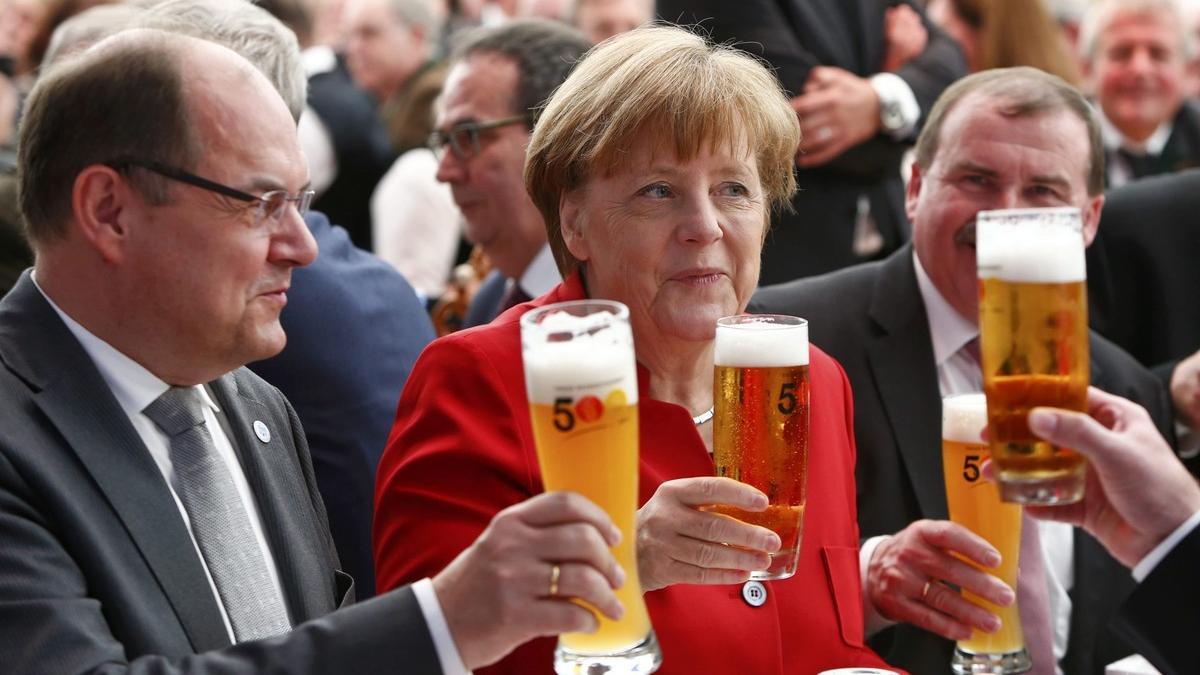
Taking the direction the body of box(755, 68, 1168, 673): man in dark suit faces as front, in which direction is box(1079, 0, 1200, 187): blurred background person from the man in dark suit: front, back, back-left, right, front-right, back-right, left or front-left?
back

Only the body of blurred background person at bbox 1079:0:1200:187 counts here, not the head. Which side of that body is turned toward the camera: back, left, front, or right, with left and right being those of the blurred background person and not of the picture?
front

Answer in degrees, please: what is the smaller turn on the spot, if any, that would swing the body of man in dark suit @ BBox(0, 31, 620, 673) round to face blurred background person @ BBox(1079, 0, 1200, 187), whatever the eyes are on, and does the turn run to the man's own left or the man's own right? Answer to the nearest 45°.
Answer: approximately 90° to the man's own left

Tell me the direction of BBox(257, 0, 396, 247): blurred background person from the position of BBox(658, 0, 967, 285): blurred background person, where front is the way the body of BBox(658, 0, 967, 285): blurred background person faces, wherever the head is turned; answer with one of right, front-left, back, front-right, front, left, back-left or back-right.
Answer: back-right

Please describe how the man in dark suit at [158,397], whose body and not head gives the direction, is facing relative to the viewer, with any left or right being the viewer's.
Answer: facing the viewer and to the right of the viewer

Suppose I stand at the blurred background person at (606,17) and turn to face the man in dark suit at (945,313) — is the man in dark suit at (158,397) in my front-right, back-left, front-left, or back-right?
front-right

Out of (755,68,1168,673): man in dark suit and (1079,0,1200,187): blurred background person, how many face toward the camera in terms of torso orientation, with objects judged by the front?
2

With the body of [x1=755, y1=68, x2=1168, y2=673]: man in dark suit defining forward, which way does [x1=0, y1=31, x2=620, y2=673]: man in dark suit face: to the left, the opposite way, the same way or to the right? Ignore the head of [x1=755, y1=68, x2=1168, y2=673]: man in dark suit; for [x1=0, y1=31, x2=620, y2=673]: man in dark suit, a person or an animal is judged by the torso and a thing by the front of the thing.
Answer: to the left

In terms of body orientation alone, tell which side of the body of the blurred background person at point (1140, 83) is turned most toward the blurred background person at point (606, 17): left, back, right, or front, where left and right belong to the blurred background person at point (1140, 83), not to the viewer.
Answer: right

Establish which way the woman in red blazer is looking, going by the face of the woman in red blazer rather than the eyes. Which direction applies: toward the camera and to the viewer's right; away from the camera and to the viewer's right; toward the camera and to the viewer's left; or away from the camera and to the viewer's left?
toward the camera and to the viewer's right

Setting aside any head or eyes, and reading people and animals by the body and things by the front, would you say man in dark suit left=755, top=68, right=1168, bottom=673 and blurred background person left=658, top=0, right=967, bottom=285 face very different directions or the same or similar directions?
same or similar directions

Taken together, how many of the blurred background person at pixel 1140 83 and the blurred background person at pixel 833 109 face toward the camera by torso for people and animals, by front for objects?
2

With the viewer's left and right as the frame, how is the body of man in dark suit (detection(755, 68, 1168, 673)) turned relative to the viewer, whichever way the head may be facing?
facing the viewer

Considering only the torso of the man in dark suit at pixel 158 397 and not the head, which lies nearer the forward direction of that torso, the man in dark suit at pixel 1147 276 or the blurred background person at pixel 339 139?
the man in dark suit

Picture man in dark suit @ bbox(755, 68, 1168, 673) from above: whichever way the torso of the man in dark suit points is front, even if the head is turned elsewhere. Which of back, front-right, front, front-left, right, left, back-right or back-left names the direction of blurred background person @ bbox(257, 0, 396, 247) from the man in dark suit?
back-right
